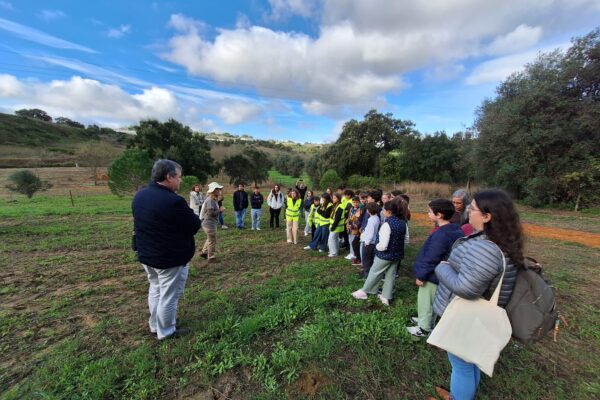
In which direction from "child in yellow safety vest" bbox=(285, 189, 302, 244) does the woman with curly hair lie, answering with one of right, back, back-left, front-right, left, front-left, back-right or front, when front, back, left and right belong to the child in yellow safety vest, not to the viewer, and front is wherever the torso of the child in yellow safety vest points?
front

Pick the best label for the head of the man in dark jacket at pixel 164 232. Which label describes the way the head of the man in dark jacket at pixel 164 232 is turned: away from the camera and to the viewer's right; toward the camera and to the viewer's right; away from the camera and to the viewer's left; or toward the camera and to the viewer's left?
away from the camera and to the viewer's right

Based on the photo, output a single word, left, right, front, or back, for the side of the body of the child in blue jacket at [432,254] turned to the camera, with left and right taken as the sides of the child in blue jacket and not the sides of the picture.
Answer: left

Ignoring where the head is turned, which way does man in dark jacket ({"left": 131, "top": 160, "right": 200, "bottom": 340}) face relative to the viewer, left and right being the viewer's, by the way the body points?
facing away from the viewer and to the right of the viewer

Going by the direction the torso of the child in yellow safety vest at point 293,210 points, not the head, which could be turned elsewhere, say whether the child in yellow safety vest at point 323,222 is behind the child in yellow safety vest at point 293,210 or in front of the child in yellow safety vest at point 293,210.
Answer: in front

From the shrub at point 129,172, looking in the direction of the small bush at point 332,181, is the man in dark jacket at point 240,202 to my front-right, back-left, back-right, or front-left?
front-right

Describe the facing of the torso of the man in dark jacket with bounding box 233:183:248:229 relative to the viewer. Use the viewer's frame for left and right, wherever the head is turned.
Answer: facing the viewer

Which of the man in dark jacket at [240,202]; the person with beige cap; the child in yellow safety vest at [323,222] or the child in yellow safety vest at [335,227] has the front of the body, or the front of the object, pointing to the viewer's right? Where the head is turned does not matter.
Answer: the person with beige cap

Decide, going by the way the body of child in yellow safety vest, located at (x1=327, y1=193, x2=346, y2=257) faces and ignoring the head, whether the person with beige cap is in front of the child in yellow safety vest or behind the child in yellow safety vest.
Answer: in front

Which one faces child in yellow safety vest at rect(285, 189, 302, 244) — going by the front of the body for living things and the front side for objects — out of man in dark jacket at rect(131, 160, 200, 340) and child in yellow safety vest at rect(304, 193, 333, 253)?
the man in dark jacket

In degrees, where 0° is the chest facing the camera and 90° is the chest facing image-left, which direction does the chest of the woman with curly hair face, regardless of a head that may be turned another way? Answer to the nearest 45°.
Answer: approximately 90°

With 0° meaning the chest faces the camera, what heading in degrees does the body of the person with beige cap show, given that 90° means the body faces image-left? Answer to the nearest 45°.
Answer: approximately 270°

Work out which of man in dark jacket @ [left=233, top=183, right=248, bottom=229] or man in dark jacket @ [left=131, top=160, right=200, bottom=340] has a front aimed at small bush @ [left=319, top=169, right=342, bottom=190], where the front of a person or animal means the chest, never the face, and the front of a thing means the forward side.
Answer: man in dark jacket @ [left=131, top=160, right=200, bottom=340]

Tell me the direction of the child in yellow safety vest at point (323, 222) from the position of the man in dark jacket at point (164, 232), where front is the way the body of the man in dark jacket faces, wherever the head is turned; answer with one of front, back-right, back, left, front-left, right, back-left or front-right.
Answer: front

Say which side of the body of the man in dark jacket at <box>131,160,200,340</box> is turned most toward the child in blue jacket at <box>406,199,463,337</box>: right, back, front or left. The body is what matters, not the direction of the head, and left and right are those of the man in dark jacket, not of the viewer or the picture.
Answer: right

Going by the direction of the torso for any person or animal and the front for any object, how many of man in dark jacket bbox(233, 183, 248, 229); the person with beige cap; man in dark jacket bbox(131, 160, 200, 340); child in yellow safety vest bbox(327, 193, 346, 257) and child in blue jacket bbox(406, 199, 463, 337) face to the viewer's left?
2

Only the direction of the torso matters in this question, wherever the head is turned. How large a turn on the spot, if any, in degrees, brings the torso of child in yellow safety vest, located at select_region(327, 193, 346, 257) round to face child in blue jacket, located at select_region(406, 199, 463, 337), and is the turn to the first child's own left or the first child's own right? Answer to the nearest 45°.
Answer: approximately 90° to the first child's own left

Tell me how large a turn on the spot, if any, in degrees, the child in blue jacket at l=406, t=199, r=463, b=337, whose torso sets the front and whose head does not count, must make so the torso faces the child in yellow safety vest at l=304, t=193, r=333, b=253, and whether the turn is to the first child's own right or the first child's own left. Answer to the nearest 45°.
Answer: approximately 45° to the first child's own right
